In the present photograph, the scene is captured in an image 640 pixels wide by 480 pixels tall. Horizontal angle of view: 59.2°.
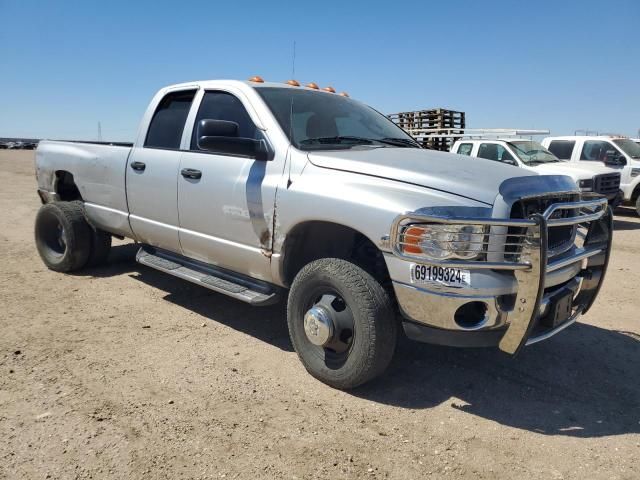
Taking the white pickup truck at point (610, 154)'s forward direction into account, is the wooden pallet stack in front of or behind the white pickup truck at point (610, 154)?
behind

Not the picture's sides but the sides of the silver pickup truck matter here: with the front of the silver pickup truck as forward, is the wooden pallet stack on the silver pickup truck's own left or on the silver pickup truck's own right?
on the silver pickup truck's own left

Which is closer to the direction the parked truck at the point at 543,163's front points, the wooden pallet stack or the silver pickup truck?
the silver pickup truck

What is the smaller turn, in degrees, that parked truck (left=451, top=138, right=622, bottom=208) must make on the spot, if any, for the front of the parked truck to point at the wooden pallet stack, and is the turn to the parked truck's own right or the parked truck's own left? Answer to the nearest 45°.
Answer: approximately 180°

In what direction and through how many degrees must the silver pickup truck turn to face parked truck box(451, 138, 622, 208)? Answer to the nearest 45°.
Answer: approximately 90° to its left

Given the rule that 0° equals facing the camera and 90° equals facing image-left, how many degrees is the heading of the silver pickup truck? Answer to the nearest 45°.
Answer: approximately 315°
